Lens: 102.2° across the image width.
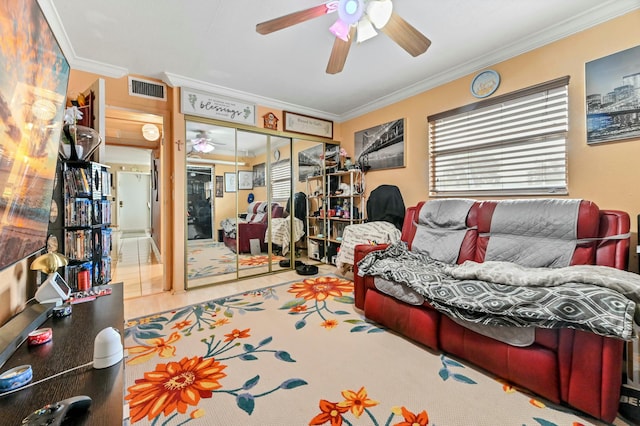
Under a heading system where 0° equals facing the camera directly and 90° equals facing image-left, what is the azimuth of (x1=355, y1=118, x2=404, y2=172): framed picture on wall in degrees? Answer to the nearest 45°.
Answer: approximately 45°

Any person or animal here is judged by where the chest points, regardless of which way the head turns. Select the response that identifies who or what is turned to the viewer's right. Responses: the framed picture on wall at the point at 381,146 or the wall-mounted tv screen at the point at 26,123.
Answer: the wall-mounted tv screen

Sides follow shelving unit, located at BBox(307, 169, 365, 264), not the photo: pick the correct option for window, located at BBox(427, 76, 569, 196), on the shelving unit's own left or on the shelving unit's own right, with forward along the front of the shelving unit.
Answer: on the shelving unit's own left

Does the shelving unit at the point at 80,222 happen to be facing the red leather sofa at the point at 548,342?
yes

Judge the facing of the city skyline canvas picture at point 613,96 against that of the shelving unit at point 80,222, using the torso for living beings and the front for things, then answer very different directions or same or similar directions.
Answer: very different directions

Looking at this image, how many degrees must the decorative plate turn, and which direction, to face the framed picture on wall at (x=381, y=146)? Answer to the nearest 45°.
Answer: approximately 45° to its right

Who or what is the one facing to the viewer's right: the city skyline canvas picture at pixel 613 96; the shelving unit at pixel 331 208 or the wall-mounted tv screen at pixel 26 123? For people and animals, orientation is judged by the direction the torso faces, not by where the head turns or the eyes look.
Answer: the wall-mounted tv screen

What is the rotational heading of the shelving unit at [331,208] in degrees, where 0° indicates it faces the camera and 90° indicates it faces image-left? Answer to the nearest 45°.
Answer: approximately 45°

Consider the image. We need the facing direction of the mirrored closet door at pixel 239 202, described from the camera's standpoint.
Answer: facing the viewer and to the right of the viewer

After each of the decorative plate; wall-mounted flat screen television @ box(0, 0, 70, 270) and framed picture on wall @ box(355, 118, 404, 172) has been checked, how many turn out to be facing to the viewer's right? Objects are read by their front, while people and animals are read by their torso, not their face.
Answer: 1

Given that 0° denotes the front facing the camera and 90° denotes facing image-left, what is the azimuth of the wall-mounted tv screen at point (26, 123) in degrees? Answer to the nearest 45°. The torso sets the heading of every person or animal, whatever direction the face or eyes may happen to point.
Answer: approximately 270°
